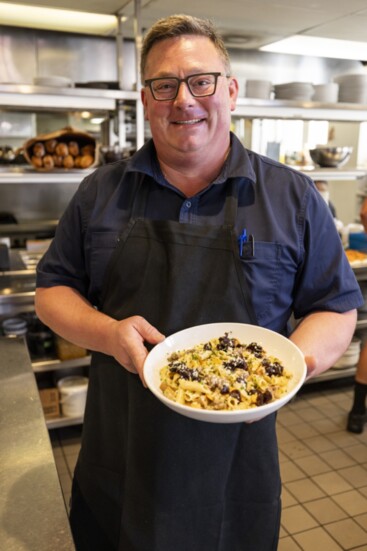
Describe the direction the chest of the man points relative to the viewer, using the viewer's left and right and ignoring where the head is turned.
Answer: facing the viewer

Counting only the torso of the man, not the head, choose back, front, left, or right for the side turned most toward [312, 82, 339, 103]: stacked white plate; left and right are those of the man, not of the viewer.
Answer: back

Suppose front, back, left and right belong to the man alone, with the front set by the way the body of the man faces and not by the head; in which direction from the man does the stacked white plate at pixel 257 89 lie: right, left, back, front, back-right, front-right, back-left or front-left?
back

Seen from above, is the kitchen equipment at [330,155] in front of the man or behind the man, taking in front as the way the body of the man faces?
behind

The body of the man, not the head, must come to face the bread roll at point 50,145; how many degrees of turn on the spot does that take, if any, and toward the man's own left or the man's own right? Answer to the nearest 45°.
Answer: approximately 135° to the man's own right

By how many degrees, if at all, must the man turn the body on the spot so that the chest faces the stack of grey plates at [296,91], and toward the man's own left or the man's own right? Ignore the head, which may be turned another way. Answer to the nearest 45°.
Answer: approximately 180°

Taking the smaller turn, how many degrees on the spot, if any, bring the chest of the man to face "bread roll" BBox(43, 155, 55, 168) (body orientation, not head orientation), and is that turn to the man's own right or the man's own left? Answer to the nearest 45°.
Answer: approximately 135° to the man's own right

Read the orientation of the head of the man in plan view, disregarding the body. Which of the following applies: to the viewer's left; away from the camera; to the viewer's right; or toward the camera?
toward the camera

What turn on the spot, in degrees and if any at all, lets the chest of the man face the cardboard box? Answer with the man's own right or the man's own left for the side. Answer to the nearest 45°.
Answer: approximately 135° to the man's own right

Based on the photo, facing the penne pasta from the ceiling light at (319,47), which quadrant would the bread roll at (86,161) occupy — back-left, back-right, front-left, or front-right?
front-right

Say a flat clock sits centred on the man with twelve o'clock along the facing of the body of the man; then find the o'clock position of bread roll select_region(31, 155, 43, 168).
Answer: The bread roll is roughly at 5 o'clock from the man.
